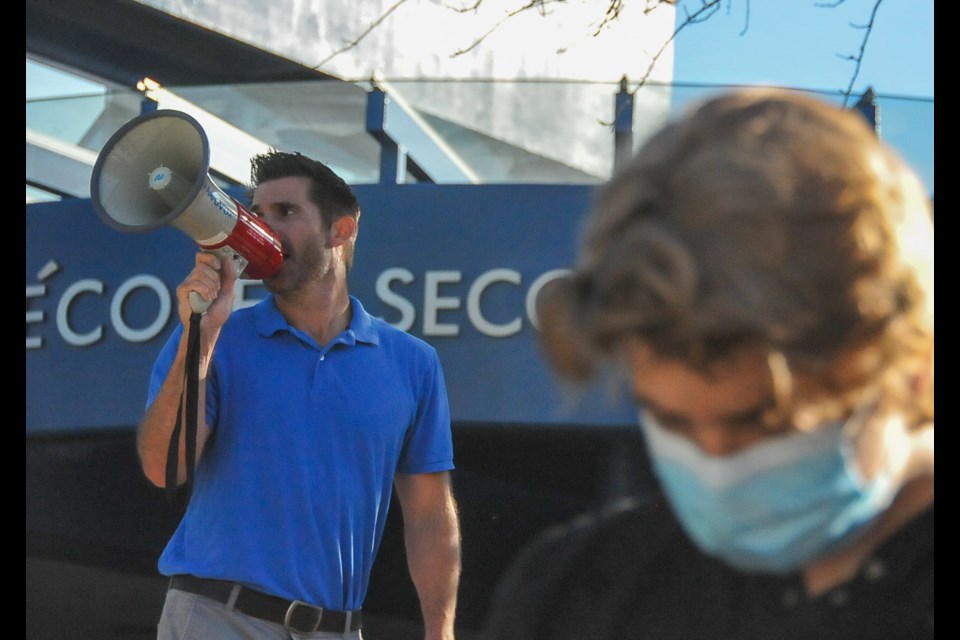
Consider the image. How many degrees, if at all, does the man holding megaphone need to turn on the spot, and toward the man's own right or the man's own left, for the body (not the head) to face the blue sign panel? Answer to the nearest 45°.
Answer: approximately 180°

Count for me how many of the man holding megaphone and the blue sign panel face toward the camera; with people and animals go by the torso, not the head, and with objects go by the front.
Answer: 2

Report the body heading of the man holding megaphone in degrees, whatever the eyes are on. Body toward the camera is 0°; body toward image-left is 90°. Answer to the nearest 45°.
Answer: approximately 0°

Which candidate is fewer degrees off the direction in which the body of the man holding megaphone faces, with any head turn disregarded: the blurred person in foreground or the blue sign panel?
the blurred person in foreground

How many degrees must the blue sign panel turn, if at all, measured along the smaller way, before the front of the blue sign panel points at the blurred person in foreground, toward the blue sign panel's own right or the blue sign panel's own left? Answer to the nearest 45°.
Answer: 0° — it already faces them

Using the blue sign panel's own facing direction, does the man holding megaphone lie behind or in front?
in front
